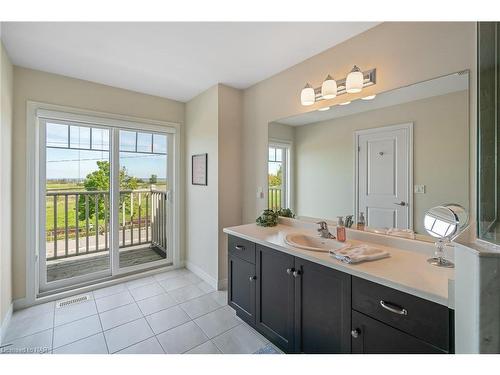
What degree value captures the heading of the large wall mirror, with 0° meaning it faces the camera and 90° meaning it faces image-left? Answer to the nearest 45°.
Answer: approximately 45°

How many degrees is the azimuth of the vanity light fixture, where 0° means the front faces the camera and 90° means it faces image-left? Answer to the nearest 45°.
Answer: approximately 45°

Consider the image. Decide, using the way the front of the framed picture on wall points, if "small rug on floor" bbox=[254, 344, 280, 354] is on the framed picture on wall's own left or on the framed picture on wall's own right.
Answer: on the framed picture on wall's own left

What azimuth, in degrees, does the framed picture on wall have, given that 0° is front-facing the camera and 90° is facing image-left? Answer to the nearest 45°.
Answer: approximately 45°

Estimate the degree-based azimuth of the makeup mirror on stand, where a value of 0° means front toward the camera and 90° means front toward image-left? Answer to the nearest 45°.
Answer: approximately 45°

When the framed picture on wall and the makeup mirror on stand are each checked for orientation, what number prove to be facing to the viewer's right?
0

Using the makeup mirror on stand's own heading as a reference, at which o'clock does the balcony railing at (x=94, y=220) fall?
The balcony railing is roughly at 1 o'clock from the makeup mirror on stand.

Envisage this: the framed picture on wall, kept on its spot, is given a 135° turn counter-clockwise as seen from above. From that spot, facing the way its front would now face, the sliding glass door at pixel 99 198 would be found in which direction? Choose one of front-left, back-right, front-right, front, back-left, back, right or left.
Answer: back
